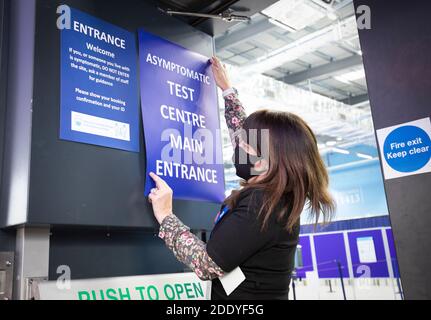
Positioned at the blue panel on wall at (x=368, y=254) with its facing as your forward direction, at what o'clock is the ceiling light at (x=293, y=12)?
The ceiling light is roughly at 12 o'clock from the blue panel on wall.

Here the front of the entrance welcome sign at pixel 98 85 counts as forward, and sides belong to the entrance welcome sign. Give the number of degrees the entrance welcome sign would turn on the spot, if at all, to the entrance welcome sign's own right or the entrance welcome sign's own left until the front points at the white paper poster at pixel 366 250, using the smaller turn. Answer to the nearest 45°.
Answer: approximately 90° to the entrance welcome sign's own left

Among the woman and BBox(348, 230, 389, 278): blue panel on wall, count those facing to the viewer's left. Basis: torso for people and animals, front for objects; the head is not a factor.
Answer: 1

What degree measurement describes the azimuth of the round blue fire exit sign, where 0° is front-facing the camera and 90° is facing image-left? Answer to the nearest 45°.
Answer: approximately 0°

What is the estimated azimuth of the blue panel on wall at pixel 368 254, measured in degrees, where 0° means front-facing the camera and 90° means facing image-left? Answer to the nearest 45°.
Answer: approximately 0°

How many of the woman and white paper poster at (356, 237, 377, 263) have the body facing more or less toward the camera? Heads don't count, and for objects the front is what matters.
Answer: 1

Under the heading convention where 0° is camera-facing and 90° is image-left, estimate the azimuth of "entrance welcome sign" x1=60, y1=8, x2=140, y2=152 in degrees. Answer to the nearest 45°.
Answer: approximately 315°

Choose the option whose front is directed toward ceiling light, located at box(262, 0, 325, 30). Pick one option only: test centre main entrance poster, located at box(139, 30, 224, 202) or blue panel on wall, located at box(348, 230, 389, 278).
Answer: the blue panel on wall

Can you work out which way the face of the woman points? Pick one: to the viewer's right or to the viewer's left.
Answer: to the viewer's left

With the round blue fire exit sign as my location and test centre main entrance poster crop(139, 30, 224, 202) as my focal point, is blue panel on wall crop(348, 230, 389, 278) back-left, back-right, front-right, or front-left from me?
back-right
